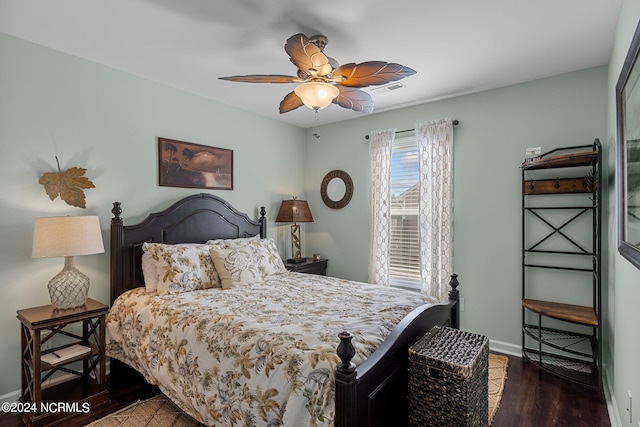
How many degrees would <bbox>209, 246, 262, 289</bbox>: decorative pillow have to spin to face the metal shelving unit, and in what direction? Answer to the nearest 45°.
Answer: approximately 45° to its left

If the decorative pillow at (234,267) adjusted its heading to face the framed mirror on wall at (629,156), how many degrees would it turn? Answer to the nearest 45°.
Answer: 0° — it already faces it

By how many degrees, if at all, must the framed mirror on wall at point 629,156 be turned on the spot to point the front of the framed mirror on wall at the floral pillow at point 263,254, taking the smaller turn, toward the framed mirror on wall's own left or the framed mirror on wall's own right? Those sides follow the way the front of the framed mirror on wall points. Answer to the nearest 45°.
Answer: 0° — it already faces it

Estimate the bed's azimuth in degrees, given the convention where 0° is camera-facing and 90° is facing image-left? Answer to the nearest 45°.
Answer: approximately 315°

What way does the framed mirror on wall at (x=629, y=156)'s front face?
to the viewer's left

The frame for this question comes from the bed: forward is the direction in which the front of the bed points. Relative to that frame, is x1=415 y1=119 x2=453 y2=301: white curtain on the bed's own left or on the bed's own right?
on the bed's own left
